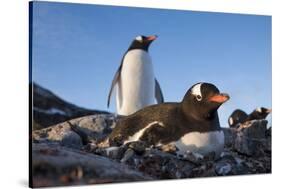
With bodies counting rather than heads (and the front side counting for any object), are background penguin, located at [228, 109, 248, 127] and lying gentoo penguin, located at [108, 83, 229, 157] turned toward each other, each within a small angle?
no

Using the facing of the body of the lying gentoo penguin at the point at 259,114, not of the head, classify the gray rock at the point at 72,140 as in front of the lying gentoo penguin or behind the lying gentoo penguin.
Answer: behind

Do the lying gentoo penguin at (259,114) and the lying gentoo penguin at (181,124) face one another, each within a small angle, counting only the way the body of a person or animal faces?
no

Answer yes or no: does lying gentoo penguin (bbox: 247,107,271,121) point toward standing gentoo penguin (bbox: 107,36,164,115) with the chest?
no
